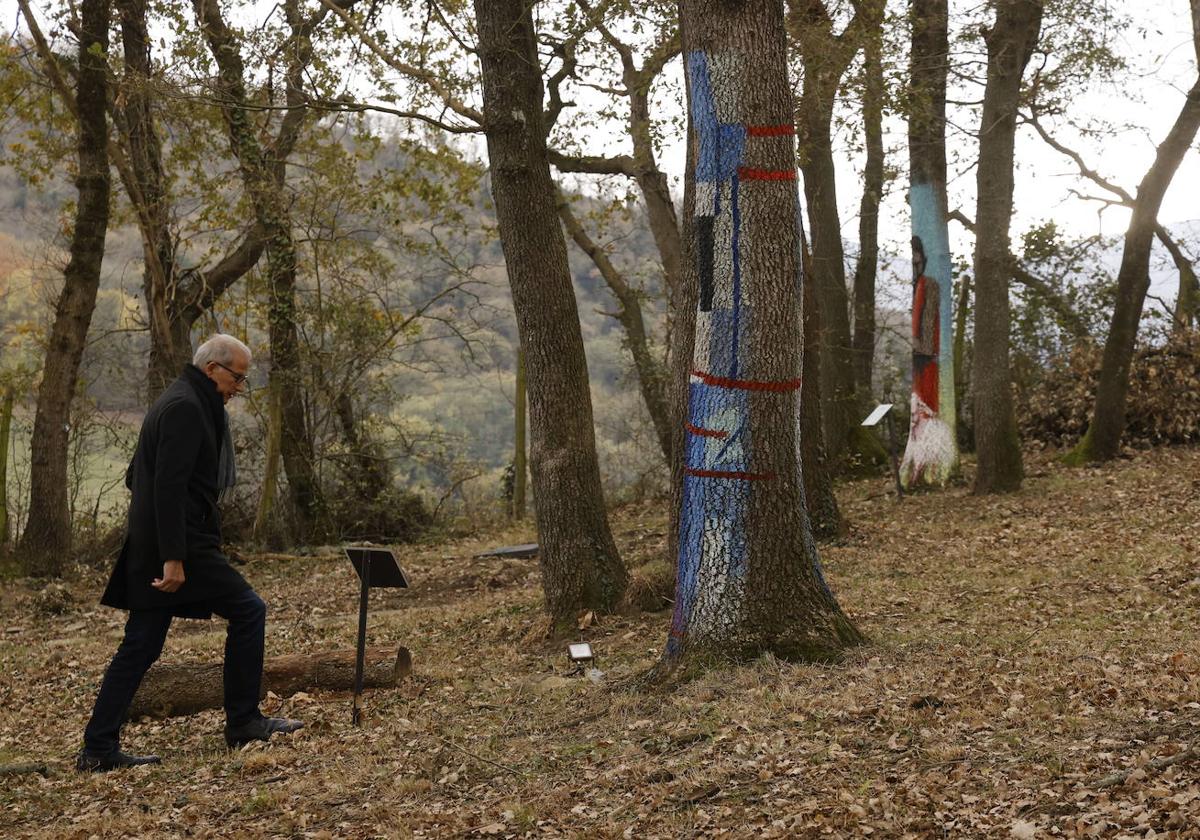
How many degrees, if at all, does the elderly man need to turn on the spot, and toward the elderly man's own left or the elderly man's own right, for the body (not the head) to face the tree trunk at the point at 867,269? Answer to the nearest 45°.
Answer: approximately 45° to the elderly man's own left

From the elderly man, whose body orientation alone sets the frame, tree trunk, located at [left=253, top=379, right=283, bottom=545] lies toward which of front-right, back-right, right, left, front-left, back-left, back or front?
left

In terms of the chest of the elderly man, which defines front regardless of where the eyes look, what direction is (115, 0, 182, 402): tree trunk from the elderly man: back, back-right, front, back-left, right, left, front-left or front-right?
left

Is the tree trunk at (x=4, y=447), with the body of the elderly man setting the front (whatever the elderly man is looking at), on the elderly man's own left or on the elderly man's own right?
on the elderly man's own left

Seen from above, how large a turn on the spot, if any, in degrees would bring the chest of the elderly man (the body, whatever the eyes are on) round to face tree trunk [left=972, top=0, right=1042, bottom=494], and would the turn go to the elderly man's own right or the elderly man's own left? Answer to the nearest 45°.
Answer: approximately 45° to the elderly man's own left

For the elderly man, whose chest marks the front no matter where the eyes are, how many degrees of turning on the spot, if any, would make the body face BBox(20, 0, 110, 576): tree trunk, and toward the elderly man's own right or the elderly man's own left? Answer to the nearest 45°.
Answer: approximately 90° to the elderly man's own left

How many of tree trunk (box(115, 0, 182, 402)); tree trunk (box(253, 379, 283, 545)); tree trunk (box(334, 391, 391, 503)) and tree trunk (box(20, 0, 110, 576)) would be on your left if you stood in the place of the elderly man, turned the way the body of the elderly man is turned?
4

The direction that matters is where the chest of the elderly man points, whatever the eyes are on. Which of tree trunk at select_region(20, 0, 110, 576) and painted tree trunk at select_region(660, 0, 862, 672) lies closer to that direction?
the painted tree trunk

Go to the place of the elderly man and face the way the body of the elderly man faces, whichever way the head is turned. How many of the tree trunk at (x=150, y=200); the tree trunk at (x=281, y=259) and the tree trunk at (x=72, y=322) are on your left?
3

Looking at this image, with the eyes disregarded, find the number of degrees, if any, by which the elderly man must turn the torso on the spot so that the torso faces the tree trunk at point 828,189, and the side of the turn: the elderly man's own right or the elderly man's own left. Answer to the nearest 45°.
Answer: approximately 45° to the elderly man's own left

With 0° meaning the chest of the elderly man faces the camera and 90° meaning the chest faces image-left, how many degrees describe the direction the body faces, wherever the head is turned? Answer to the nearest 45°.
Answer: approximately 270°

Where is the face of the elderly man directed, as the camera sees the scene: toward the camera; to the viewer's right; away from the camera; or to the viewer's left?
to the viewer's right

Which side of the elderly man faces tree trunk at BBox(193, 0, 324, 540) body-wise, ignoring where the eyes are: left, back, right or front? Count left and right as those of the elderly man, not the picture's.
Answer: left

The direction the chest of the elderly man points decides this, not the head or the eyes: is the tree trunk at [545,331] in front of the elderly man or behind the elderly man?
in front
